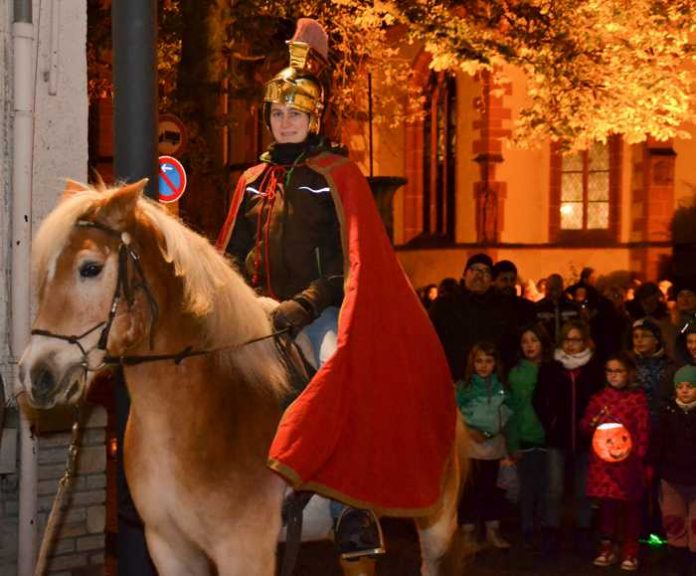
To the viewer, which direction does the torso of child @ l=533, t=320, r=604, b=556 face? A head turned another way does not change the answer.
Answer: toward the camera

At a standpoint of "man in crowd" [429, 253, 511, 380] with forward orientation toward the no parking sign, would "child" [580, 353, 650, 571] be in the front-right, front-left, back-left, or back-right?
back-left

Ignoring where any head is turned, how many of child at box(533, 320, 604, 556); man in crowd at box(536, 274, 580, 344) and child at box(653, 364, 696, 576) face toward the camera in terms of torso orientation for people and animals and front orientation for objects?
3

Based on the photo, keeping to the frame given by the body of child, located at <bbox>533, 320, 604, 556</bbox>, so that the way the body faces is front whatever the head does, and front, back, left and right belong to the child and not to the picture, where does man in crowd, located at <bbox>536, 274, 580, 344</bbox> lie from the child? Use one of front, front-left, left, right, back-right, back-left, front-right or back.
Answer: back

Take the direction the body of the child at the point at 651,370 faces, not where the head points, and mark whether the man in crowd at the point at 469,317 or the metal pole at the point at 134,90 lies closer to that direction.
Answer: the metal pole

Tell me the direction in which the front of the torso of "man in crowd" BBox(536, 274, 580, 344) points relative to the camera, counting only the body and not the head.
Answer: toward the camera

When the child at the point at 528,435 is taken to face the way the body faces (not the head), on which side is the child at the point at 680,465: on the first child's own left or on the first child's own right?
on the first child's own left

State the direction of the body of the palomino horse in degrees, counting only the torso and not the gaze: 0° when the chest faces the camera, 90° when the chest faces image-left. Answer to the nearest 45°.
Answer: approximately 45°

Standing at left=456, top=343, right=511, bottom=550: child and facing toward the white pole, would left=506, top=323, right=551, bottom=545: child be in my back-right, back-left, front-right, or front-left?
back-left

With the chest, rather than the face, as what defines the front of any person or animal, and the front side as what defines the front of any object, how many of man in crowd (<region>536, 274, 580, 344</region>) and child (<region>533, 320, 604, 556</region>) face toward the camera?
2

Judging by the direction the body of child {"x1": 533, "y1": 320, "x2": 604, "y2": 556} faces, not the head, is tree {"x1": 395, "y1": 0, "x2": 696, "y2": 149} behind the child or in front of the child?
behind

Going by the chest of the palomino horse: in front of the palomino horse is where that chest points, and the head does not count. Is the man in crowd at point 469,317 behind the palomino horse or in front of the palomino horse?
behind

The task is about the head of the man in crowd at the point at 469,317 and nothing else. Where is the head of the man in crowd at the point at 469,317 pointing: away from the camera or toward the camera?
toward the camera

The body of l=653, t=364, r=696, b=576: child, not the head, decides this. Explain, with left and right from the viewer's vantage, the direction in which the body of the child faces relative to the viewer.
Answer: facing the viewer
